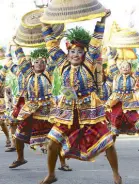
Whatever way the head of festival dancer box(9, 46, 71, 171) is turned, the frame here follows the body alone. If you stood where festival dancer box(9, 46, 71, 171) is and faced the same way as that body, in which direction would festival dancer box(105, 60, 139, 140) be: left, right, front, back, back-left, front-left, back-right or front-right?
back-left

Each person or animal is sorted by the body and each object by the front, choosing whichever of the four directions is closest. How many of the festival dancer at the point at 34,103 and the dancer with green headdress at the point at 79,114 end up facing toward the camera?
2

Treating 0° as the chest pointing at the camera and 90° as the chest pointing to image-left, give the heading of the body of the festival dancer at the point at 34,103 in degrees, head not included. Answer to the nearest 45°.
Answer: approximately 0°

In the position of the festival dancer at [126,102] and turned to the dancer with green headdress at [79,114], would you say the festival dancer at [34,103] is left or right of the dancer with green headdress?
right

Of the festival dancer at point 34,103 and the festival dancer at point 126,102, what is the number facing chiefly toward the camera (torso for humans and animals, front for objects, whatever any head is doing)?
2

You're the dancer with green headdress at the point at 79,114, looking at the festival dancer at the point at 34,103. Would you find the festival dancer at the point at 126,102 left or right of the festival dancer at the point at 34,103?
right

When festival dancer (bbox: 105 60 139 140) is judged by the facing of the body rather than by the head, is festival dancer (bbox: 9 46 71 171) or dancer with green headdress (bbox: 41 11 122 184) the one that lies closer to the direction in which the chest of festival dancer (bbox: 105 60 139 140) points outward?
the dancer with green headdress

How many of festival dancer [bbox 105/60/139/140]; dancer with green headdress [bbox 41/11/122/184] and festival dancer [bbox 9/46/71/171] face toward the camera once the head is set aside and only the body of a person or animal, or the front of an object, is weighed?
3

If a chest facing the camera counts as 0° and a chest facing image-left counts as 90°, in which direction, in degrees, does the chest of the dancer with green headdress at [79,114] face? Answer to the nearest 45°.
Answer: approximately 0°

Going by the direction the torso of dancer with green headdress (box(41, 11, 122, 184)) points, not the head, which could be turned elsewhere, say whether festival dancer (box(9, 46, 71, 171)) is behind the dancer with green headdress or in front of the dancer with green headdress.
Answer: behind
